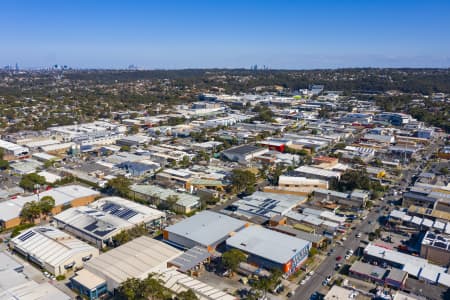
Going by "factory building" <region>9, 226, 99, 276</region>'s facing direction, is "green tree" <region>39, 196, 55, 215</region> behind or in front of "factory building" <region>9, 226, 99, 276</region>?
behind

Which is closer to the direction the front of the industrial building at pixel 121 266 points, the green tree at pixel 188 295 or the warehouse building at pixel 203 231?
the green tree

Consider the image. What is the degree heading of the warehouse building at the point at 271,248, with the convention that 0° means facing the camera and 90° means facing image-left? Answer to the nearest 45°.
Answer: approximately 315°

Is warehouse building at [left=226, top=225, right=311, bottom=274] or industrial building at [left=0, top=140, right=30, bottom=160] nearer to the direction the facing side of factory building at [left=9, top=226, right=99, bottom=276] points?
the warehouse building

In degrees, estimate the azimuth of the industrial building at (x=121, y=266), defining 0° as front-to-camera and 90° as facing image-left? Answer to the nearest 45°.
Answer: approximately 45°

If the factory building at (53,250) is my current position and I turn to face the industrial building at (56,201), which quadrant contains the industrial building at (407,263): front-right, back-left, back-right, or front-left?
back-right

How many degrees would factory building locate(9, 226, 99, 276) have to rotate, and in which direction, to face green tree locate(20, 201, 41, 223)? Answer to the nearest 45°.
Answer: approximately 135° to its left

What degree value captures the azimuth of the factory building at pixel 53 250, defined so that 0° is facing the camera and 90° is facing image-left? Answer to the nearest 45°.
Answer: approximately 315°

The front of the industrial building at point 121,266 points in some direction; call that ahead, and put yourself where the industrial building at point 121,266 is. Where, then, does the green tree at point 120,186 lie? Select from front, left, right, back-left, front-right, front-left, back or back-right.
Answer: back-right

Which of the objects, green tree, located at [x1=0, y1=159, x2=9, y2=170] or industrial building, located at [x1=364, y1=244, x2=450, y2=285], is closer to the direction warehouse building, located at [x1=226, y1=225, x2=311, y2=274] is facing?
the industrial building

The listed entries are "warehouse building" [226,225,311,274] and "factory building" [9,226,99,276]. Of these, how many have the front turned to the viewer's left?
0
